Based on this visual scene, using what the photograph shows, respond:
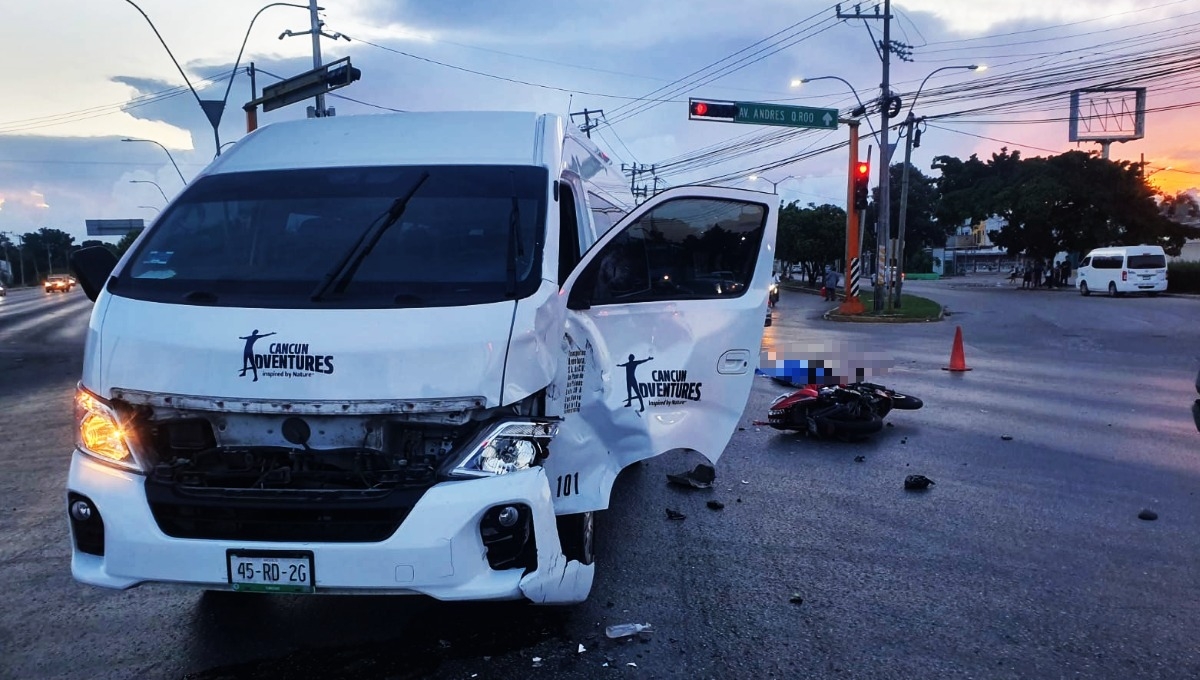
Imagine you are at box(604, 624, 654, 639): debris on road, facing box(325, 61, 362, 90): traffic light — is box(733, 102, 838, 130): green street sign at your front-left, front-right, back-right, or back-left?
front-right

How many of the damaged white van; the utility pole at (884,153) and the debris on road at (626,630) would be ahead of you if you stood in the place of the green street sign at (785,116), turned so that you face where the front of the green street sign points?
2

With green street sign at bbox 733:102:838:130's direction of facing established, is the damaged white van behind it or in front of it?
in front

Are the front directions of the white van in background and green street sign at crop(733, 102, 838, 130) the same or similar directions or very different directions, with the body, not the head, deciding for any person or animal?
very different directions

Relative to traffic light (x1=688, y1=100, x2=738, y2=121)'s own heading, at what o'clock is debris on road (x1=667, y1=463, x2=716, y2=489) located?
The debris on road is roughly at 12 o'clock from the traffic light.

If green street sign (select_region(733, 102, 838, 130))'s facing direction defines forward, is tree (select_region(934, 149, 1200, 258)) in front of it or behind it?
behind

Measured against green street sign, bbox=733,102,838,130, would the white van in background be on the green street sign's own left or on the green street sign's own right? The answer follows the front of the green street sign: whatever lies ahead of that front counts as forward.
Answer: on the green street sign's own left

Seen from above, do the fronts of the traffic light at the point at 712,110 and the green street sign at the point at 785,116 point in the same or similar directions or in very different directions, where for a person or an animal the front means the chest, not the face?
same or similar directions

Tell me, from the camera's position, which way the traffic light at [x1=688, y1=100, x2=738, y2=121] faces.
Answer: facing the viewer

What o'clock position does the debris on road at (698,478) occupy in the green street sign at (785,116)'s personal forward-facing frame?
The debris on road is roughly at 12 o'clock from the green street sign.

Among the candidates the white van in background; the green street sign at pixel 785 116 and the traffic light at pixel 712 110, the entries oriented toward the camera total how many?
2
